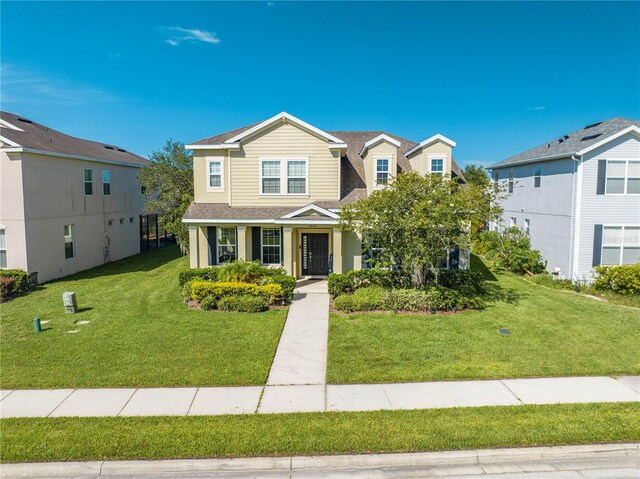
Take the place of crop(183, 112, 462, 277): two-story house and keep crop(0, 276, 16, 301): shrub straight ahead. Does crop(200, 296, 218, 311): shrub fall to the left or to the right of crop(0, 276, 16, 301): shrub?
left

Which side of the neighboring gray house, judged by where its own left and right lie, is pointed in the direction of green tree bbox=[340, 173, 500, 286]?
right

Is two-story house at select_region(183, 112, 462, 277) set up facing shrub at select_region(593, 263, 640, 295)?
no

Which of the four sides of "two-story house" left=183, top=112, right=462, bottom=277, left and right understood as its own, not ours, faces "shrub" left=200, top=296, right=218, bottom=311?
front

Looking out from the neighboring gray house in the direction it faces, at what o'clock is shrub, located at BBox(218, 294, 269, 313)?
The shrub is roughly at 3 o'clock from the neighboring gray house.

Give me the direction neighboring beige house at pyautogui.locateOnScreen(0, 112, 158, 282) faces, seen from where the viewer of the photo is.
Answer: facing the viewer and to the left of the viewer

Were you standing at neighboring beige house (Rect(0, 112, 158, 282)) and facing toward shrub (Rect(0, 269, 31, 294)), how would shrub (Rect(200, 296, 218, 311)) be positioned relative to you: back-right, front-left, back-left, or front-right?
front-left

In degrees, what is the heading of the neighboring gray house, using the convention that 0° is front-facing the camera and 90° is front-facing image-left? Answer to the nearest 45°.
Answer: approximately 315°

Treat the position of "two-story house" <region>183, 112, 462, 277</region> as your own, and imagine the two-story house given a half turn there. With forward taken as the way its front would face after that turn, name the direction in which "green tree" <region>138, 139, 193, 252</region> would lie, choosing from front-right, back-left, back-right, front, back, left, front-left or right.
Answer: front-left

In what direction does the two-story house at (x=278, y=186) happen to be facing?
toward the camera

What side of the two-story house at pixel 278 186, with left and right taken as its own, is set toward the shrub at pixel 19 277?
right

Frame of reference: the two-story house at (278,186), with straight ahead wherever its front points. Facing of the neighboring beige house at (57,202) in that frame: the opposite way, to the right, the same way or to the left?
the same way

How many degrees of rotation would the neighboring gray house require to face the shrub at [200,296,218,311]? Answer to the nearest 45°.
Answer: approximately 90° to its right

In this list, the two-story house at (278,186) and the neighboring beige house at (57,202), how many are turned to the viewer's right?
0

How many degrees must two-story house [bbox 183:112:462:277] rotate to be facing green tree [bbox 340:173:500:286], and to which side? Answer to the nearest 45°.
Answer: approximately 45° to its left

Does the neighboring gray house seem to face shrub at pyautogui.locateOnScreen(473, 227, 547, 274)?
no

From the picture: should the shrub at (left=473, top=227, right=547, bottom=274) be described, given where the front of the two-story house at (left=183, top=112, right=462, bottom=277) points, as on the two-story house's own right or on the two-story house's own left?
on the two-story house's own left

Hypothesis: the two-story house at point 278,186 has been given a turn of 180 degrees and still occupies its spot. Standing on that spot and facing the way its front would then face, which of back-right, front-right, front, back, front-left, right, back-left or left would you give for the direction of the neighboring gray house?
right
